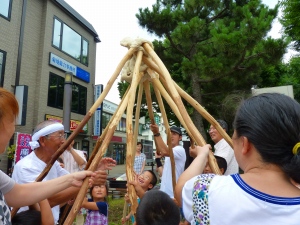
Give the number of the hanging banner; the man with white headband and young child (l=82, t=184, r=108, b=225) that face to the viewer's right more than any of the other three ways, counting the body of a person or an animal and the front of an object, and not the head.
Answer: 1

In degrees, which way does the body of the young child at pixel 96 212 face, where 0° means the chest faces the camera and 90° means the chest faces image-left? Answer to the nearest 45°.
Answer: approximately 0°

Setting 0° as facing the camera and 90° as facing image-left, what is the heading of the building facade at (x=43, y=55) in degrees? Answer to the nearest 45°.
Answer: approximately 315°

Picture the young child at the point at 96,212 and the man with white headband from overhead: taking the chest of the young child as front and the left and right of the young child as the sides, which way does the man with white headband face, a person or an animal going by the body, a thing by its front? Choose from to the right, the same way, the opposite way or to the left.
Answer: to the left

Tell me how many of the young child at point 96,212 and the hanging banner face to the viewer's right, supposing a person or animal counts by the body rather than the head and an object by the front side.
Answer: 0

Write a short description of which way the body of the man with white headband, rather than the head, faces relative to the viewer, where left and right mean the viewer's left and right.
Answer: facing to the right of the viewer

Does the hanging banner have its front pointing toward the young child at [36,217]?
yes
